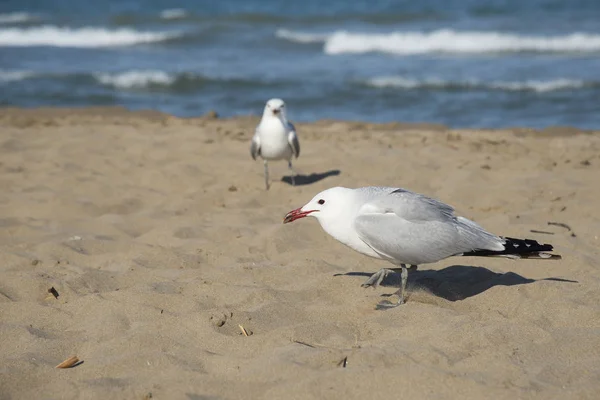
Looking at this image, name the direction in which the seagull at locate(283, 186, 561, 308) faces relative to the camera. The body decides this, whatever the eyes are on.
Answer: to the viewer's left

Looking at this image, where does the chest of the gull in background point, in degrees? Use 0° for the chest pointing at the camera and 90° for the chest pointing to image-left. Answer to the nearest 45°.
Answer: approximately 0°

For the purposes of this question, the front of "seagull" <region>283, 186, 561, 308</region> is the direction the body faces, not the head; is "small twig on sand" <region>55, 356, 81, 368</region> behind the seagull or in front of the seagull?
in front

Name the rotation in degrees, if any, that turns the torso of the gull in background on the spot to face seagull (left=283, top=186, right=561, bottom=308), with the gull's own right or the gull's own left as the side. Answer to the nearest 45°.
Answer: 0° — it already faces it

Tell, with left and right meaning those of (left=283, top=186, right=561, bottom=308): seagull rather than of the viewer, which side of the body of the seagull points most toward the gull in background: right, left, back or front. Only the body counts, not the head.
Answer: right

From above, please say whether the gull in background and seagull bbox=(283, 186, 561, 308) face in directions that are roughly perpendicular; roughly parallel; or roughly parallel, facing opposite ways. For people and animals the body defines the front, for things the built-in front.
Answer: roughly perpendicular

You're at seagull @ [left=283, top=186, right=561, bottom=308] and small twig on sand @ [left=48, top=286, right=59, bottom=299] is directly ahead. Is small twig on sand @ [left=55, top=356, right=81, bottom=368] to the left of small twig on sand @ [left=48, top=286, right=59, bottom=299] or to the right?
left

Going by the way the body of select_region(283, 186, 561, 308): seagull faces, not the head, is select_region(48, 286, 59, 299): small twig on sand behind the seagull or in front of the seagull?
in front

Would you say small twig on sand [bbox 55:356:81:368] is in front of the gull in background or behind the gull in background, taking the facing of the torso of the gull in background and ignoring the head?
in front

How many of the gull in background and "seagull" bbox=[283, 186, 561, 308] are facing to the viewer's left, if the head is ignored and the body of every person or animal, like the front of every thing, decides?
1
